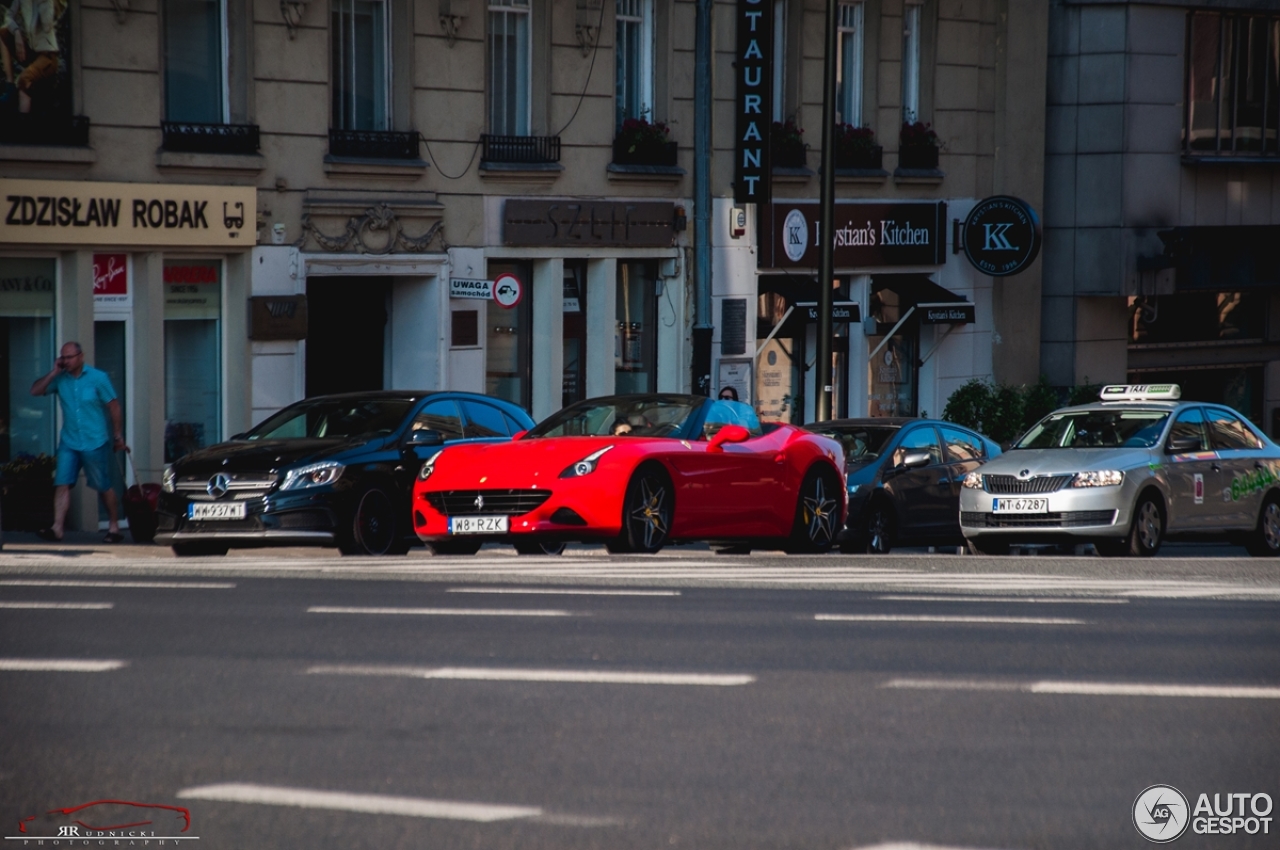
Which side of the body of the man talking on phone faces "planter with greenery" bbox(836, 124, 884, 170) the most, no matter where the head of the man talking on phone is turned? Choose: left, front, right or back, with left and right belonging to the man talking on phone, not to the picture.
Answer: back

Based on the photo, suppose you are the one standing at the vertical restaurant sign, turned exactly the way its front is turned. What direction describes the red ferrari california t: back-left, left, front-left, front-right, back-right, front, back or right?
front

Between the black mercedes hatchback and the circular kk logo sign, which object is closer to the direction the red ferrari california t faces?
the black mercedes hatchback

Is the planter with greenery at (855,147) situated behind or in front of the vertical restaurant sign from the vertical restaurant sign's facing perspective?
behind

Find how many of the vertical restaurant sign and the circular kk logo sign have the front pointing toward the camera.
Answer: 2

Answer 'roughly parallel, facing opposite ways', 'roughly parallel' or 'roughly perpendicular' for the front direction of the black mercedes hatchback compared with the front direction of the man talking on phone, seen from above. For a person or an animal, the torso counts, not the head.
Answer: roughly parallel

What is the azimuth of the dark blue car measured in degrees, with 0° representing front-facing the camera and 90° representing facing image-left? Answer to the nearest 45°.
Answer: approximately 45°

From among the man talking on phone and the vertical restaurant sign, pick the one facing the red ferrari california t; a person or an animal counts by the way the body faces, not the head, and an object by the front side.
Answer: the vertical restaurant sign

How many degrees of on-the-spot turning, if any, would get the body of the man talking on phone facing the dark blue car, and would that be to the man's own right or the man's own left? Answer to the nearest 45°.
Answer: approximately 135° to the man's own left

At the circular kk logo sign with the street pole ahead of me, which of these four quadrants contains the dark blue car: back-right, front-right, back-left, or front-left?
front-left

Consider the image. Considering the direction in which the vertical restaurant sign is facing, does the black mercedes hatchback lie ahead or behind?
ahead

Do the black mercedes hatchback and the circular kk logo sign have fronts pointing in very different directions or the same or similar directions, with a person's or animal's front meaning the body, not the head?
same or similar directions

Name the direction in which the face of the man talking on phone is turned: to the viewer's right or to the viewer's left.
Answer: to the viewer's left
